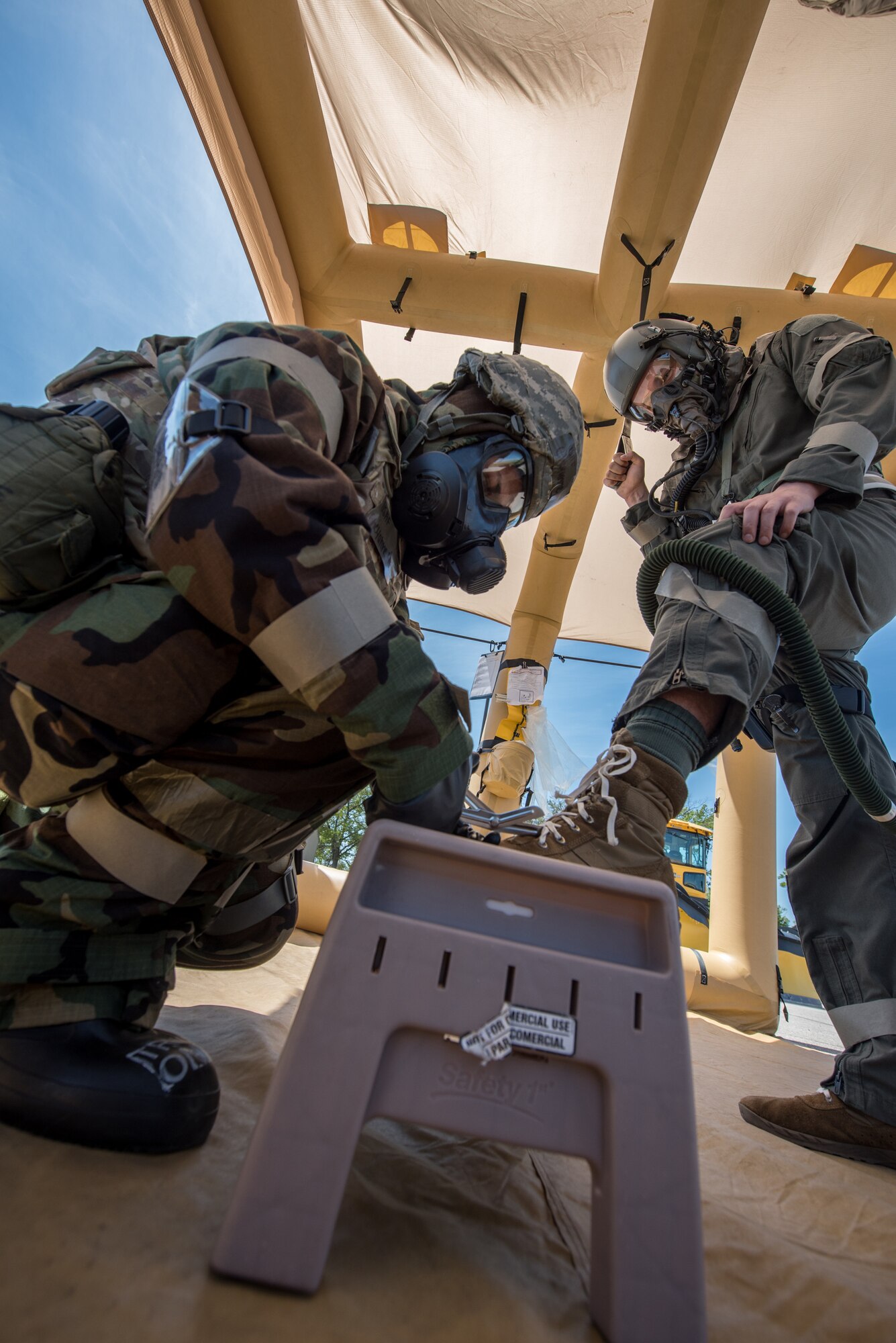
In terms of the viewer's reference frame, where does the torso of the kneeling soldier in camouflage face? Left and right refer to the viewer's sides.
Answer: facing to the right of the viewer

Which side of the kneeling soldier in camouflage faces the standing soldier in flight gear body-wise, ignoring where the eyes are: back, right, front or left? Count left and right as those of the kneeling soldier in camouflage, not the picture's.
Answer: front

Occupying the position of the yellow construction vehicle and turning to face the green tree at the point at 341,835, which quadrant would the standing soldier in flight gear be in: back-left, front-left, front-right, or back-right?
back-left

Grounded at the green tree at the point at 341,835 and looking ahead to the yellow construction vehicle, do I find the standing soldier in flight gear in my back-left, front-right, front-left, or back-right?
front-right

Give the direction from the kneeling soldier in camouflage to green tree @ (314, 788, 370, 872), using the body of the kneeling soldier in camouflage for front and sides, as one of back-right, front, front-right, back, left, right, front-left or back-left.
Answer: left

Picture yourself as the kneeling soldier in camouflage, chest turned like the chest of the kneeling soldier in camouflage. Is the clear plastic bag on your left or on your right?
on your left

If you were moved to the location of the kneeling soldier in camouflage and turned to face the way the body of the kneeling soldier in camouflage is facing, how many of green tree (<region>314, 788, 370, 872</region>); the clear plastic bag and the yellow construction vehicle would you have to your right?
0
